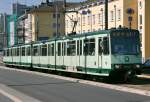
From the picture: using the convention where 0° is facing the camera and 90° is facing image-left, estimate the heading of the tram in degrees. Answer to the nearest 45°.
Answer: approximately 315°
